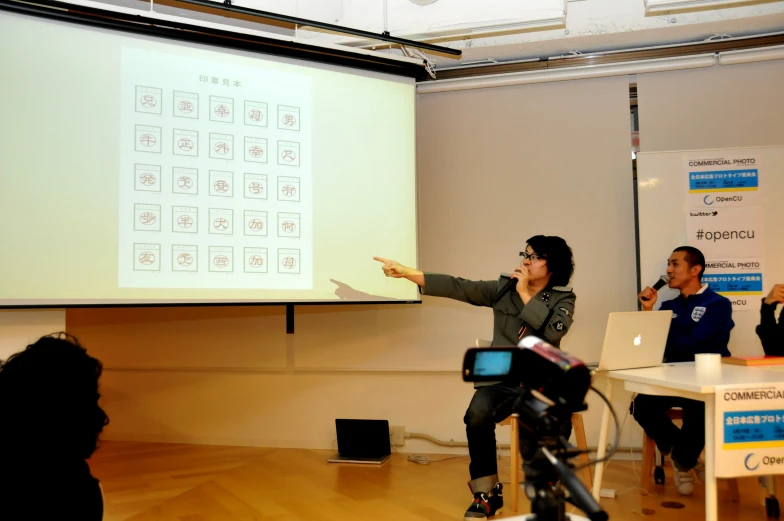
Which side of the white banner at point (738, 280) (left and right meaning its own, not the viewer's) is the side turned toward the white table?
front

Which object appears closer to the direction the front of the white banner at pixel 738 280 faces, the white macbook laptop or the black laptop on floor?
the white macbook laptop

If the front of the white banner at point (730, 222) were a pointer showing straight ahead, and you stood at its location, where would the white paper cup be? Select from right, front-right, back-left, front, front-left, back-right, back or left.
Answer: front

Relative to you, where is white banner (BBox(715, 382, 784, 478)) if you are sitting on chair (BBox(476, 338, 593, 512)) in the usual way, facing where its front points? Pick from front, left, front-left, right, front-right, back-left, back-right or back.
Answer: left

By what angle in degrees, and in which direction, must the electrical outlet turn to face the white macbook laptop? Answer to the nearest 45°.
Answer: approximately 45° to its left

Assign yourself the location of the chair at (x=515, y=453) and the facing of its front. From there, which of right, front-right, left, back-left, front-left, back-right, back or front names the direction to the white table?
left

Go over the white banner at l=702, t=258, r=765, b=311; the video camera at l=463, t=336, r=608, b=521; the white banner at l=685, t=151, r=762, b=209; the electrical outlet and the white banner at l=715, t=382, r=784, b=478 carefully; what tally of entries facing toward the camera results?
4

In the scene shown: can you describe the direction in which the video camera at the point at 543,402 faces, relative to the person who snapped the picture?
facing away from the viewer and to the left of the viewer

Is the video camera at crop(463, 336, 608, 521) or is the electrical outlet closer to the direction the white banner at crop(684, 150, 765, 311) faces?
the video camera

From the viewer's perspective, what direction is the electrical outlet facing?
toward the camera

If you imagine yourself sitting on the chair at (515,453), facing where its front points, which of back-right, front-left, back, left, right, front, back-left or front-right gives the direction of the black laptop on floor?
right

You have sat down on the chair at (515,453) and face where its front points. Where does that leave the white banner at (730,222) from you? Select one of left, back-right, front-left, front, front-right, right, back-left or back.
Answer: back

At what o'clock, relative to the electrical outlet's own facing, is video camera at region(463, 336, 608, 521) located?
The video camera is roughly at 12 o'clock from the electrical outlet.

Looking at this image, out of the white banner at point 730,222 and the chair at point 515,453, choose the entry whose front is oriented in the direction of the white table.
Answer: the white banner

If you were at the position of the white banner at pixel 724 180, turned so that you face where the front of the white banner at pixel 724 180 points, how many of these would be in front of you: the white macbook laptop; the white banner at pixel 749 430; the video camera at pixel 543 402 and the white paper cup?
4

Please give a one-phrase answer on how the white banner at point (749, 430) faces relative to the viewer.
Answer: facing the viewer

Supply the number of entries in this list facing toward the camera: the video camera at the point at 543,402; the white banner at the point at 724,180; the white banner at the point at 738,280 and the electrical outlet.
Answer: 3

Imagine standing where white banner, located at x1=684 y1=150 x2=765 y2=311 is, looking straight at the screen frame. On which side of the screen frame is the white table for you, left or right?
left
